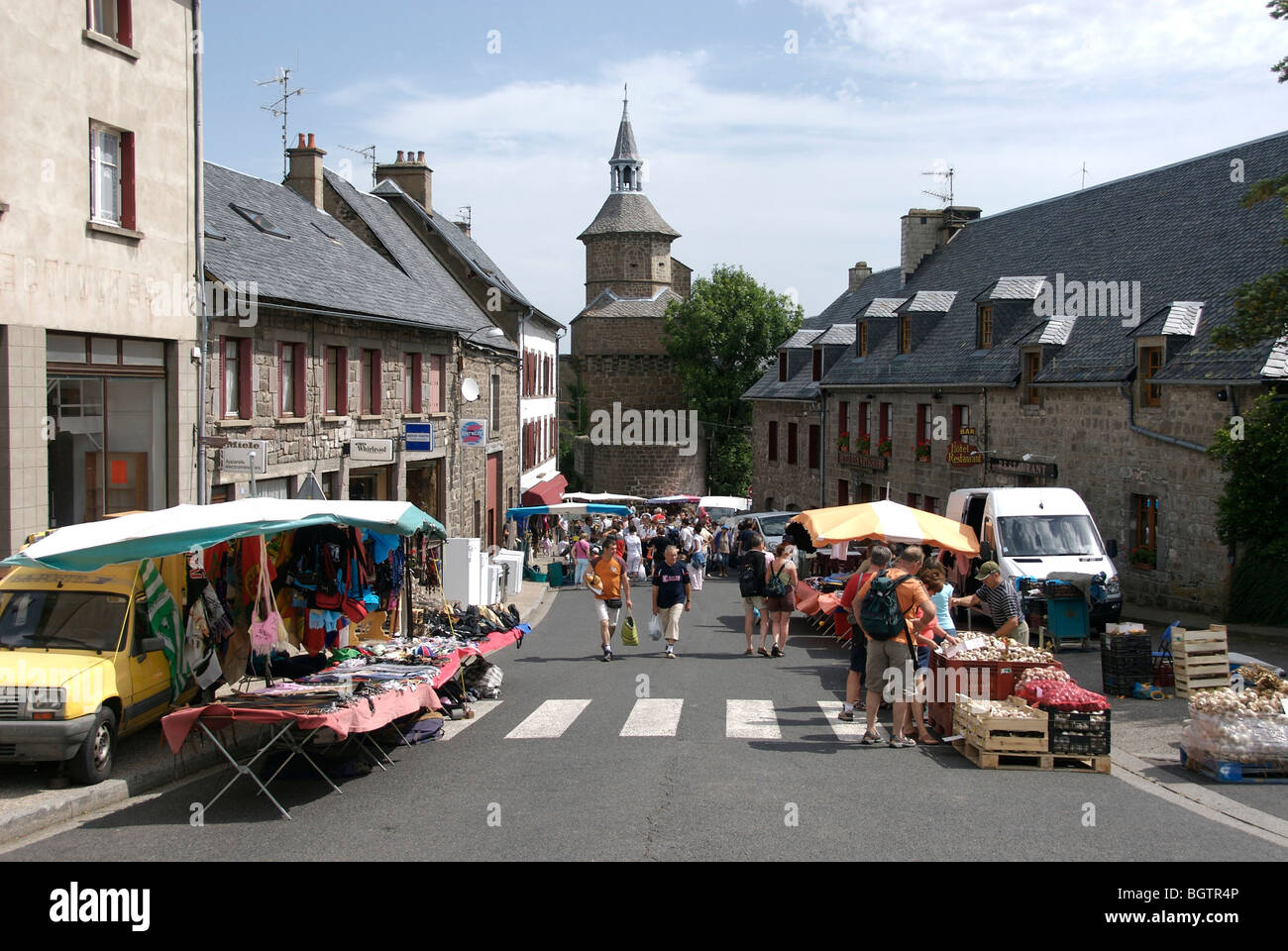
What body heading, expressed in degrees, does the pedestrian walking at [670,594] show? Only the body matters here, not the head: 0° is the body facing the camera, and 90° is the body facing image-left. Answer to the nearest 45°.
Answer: approximately 0°

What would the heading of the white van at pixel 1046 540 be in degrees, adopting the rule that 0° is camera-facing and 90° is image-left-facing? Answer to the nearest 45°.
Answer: approximately 315°

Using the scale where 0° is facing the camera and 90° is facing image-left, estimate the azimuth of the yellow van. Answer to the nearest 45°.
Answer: approximately 45°

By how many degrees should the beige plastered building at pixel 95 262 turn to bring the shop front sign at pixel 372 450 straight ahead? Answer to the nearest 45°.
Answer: approximately 90° to its left

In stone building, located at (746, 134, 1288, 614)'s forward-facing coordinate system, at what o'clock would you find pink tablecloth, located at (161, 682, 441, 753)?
The pink tablecloth is roughly at 11 o'clock from the stone building.

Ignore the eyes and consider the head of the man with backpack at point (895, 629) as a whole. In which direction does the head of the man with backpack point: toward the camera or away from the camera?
away from the camera
